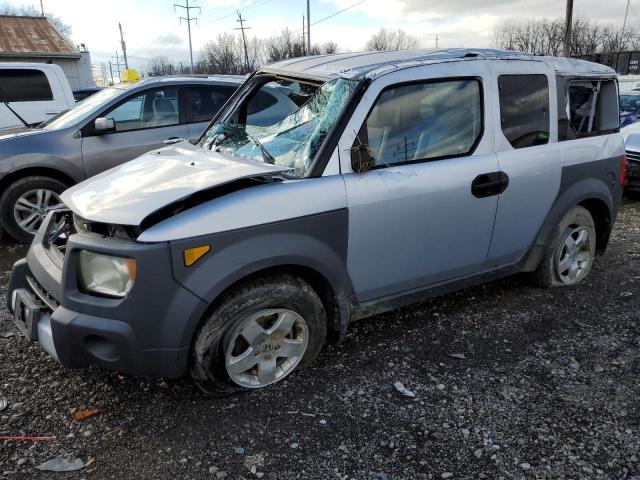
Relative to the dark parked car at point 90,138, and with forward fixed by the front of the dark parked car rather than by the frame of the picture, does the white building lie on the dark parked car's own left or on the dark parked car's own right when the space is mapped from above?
on the dark parked car's own right

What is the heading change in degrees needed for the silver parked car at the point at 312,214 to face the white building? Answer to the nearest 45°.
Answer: approximately 90° to its right

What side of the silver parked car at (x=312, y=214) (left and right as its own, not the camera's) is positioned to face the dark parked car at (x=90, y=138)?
right

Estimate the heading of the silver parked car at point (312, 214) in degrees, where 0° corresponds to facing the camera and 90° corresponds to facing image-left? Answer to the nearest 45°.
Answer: approximately 45°

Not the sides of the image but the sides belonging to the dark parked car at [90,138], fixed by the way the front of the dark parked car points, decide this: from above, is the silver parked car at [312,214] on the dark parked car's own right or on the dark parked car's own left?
on the dark parked car's own left

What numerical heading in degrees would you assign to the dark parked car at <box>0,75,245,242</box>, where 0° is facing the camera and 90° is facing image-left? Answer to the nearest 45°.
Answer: approximately 45°
